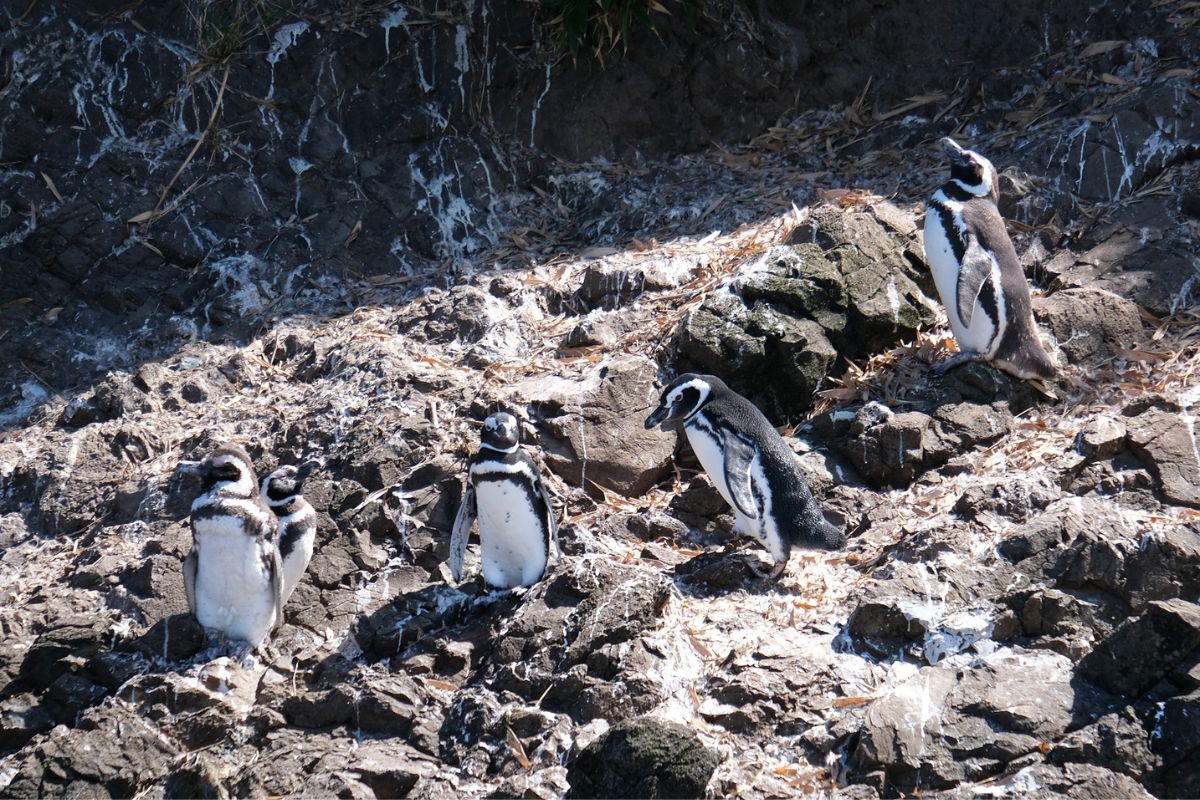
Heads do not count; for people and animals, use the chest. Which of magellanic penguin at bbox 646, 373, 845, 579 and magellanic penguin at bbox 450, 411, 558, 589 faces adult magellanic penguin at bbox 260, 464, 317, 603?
magellanic penguin at bbox 646, 373, 845, 579

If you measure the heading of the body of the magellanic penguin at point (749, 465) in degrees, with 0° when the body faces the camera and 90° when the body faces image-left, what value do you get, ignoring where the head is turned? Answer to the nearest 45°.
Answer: approximately 90°

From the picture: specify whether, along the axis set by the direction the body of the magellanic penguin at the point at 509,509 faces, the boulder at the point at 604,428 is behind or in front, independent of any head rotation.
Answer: behind

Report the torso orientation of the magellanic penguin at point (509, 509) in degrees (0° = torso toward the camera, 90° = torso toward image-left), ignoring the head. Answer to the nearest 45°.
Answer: approximately 0°

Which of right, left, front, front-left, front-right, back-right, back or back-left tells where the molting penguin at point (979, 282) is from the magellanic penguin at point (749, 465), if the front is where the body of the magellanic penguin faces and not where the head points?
back-right

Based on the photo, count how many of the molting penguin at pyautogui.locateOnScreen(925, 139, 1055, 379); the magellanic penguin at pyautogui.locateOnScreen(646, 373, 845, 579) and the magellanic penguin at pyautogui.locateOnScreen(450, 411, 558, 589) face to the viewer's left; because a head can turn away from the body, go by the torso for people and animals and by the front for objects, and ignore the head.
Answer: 2

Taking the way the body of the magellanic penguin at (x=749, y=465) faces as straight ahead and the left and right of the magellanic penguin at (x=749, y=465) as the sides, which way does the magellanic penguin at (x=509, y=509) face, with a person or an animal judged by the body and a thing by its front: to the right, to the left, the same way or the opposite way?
to the left

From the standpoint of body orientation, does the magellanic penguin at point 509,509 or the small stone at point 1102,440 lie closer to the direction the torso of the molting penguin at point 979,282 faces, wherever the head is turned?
the magellanic penguin

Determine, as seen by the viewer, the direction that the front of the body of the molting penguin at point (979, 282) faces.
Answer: to the viewer's left
